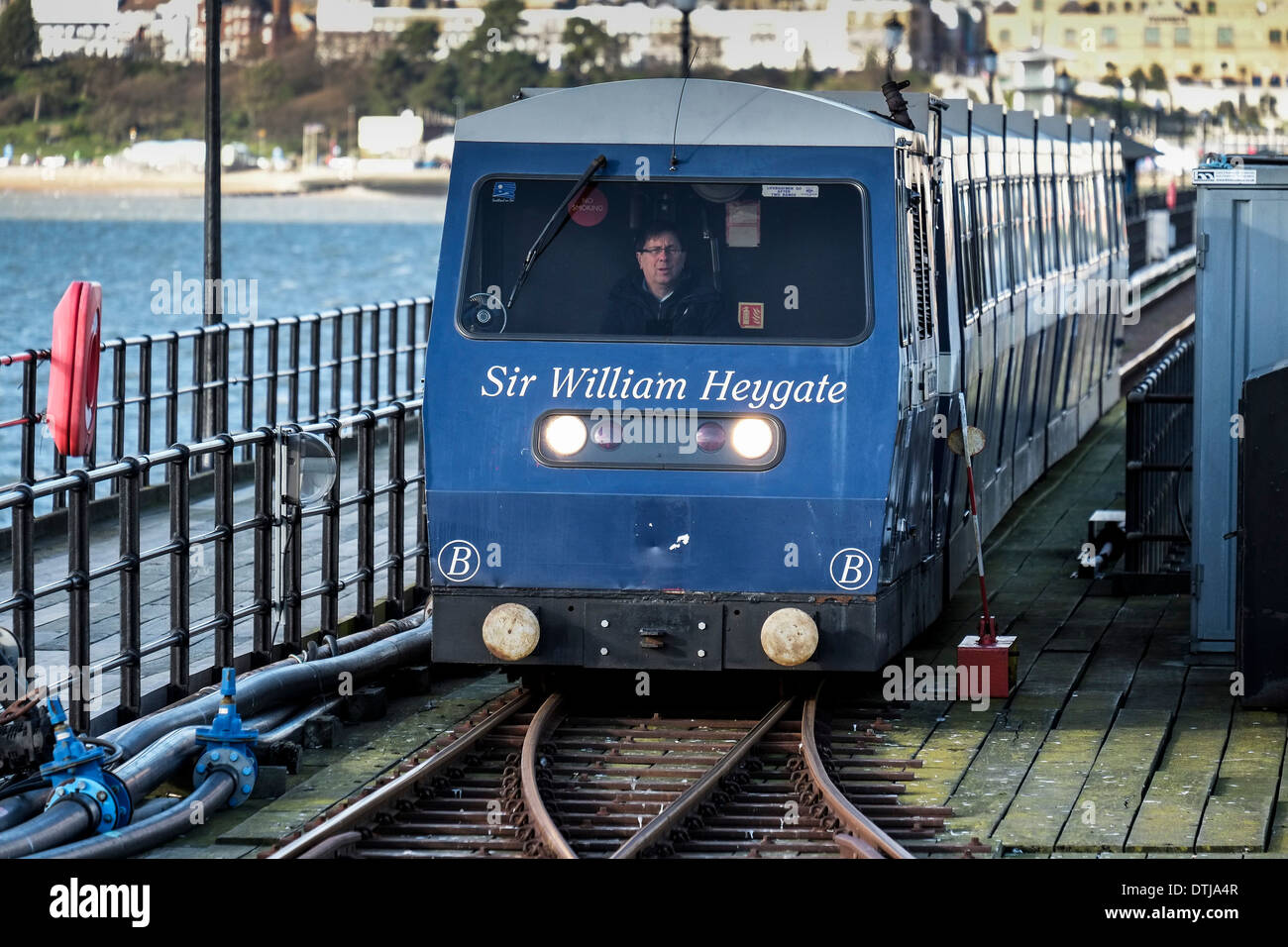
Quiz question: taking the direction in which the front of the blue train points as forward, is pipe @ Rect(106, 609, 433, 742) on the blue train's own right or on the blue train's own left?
on the blue train's own right

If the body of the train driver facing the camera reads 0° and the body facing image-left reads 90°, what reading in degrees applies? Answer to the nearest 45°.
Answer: approximately 0°

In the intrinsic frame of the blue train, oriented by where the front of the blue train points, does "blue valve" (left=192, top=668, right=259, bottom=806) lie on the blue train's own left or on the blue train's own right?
on the blue train's own right

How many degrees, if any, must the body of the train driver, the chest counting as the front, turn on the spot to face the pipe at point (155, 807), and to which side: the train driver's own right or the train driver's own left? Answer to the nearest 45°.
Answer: approximately 45° to the train driver's own right

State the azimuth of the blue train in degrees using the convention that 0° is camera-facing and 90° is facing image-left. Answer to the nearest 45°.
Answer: approximately 0°

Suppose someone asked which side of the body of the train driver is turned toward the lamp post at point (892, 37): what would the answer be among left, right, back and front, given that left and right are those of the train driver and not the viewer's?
back

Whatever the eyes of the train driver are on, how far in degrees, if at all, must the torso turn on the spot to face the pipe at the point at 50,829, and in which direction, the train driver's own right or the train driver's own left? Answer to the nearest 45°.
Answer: approximately 45° to the train driver's own right

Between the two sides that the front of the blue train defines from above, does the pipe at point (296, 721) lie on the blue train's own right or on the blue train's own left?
on the blue train's own right
